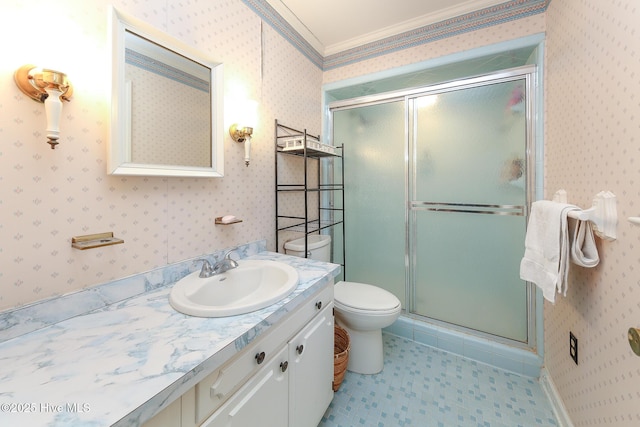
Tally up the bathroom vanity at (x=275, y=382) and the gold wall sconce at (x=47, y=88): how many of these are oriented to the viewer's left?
0

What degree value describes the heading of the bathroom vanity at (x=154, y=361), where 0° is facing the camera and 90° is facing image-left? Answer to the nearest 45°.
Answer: approximately 315°

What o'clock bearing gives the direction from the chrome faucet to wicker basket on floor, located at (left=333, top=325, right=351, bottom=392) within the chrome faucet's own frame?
The wicker basket on floor is roughly at 10 o'clock from the chrome faucet.

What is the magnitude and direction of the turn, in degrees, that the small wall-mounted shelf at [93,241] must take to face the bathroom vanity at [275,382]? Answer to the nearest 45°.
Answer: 0° — it already faces it

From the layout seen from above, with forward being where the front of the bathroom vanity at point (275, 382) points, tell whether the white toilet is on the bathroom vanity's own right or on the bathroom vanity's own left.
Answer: on the bathroom vanity's own left

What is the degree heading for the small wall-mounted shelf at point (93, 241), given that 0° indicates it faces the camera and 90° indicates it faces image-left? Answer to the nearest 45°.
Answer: approximately 315°

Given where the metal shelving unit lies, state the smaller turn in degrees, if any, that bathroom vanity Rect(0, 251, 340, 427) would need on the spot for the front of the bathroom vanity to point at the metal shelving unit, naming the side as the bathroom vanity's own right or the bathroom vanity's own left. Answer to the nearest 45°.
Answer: approximately 90° to the bathroom vanity's own left

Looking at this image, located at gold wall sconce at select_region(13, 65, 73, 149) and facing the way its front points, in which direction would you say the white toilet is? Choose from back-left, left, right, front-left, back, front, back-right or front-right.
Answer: front-left

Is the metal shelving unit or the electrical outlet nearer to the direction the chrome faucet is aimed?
the electrical outlet
